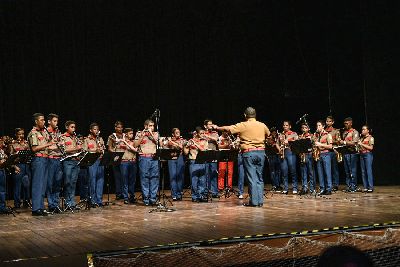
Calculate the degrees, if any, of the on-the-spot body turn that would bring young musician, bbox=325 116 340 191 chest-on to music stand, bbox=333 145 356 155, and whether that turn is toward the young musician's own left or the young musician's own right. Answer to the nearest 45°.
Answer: approximately 45° to the young musician's own left

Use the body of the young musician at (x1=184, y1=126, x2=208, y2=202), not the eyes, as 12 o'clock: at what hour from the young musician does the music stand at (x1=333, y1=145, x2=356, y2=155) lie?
The music stand is roughly at 10 o'clock from the young musician.

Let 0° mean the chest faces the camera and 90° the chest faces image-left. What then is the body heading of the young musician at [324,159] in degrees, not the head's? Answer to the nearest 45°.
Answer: approximately 45°

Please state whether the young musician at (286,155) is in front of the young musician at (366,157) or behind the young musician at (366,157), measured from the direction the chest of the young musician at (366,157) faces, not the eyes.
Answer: in front

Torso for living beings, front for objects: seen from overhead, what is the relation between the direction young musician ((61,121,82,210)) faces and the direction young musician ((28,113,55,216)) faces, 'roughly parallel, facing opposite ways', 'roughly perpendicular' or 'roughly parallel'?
roughly parallel

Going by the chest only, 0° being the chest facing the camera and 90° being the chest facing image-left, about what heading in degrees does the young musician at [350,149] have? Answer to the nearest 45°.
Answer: approximately 45°

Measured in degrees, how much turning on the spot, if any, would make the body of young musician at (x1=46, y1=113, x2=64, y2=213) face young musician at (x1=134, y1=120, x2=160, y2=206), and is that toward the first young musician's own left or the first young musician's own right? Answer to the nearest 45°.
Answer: approximately 45° to the first young musician's own left

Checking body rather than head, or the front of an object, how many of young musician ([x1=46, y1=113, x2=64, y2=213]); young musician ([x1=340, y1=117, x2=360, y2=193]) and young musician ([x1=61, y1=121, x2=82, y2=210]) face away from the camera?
0

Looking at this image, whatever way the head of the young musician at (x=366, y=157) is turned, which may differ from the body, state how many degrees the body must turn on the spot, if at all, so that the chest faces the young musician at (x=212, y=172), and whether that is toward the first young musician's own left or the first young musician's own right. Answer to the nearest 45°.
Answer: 0° — they already face them

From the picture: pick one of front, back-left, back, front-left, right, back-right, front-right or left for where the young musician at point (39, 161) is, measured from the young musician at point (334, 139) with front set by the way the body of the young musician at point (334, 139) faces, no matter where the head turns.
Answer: front

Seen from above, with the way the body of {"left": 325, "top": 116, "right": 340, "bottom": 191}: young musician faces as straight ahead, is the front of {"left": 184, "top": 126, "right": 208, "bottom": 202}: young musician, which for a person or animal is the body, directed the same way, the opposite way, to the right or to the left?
to the left

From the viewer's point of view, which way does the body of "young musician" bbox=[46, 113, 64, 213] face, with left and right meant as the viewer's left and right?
facing the viewer and to the right of the viewer

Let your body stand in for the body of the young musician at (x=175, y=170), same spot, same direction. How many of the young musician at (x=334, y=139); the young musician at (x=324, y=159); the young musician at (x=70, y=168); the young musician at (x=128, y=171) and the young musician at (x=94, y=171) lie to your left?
2

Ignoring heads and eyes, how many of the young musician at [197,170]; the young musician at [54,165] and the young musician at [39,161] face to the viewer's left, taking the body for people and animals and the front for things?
0

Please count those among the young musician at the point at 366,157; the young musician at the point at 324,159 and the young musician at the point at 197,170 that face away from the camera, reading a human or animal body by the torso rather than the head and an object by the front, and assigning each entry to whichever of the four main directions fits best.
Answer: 0

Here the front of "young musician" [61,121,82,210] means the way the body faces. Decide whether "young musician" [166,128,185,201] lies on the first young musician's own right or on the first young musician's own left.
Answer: on the first young musician's own left

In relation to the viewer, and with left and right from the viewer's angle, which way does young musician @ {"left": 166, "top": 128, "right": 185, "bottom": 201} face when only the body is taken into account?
facing the viewer
